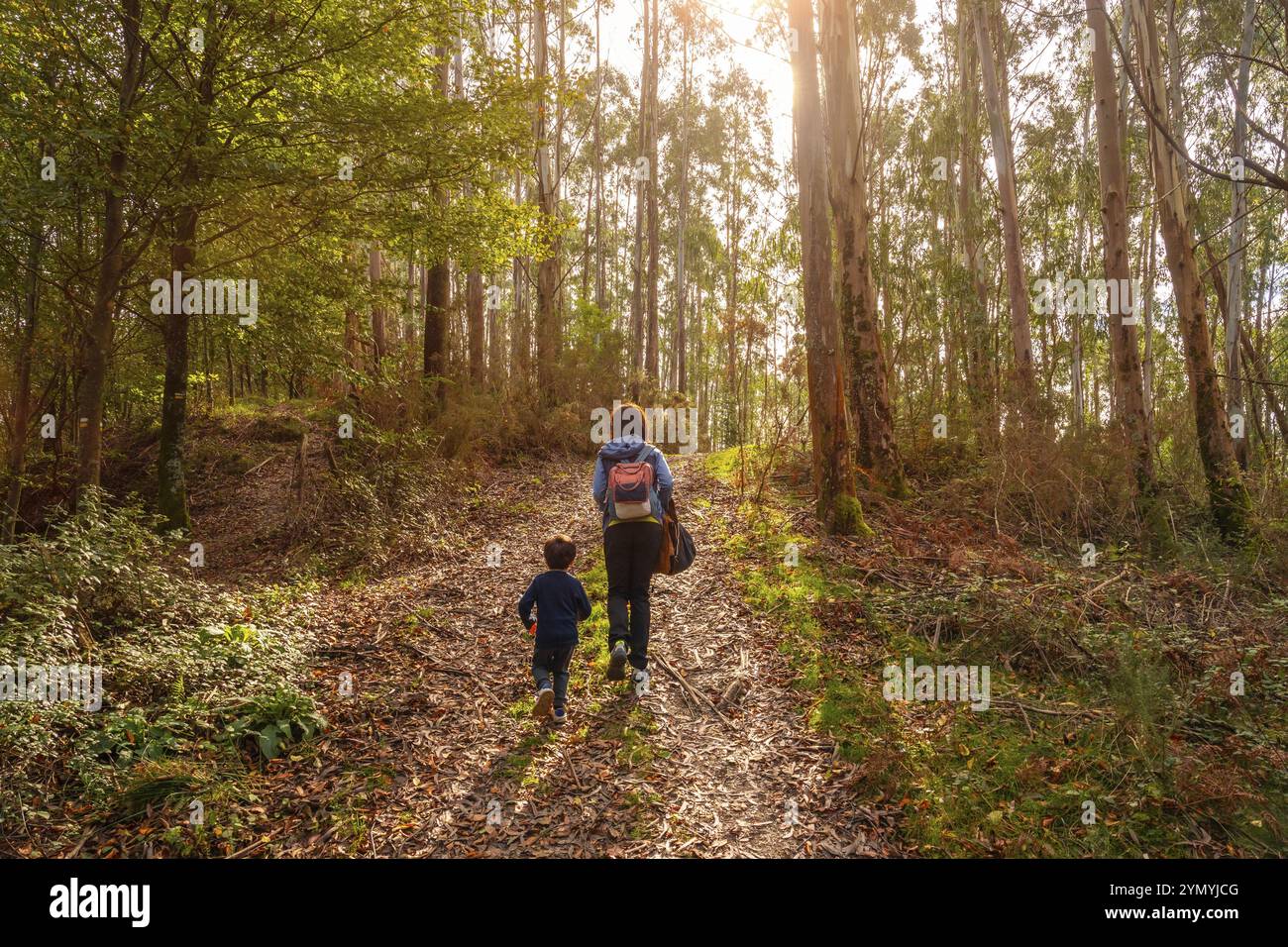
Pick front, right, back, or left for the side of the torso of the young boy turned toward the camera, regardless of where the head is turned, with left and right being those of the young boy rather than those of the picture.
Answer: back

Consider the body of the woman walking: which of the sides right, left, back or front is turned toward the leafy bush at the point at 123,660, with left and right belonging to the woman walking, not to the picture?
left

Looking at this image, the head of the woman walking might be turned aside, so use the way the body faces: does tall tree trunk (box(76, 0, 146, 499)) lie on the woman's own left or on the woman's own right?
on the woman's own left

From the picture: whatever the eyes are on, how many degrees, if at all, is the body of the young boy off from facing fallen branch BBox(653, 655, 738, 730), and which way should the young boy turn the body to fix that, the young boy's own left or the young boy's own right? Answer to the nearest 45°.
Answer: approximately 45° to the young boy's own right

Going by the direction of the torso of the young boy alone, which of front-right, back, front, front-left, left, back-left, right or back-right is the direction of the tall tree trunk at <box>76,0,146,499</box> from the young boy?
front-left

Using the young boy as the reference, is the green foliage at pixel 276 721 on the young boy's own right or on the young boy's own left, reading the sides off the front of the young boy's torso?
on the young boy's own left

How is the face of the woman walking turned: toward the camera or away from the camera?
away from the camera

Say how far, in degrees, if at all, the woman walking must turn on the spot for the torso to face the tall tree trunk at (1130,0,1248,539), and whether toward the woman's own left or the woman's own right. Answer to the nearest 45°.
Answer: approximately 45° to the woman's own right

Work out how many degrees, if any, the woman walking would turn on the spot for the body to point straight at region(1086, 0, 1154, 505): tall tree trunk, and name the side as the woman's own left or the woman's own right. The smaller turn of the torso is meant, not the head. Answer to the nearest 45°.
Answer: approximately 45° to the woman's own right

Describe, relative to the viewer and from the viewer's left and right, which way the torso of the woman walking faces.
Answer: facing away from the viewer

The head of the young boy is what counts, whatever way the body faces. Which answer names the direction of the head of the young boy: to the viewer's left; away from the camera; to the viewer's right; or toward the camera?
away from the camera
